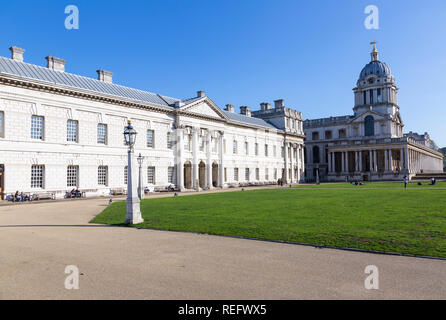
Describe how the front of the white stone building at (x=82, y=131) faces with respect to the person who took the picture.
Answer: facing the viewer and to the right of the viewer
